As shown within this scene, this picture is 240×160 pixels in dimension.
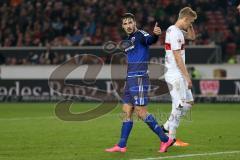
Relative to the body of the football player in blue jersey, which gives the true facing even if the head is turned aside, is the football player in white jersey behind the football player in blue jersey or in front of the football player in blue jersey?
behind
